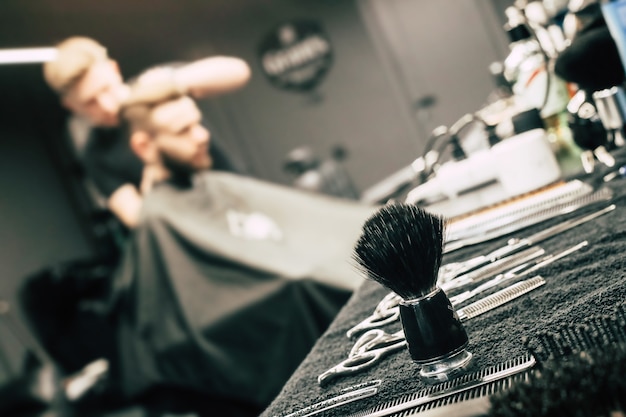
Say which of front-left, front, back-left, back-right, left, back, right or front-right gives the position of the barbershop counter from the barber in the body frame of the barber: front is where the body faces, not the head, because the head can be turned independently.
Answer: front-right

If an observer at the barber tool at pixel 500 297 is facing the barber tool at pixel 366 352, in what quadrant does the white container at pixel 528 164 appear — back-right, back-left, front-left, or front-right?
back-right

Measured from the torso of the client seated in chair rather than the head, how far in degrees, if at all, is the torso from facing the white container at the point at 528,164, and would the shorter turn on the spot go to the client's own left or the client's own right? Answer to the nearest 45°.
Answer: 0° — they already face it

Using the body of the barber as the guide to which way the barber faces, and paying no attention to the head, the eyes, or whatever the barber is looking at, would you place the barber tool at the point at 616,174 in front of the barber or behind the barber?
in front

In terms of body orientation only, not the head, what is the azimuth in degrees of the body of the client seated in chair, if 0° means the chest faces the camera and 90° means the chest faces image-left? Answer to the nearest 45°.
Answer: approximately 315°

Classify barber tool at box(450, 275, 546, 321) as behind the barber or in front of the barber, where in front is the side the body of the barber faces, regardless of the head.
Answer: in front

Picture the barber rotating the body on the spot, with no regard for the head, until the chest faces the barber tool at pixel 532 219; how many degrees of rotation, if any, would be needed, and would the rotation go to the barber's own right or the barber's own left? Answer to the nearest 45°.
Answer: approximately 45° to the barber's own right

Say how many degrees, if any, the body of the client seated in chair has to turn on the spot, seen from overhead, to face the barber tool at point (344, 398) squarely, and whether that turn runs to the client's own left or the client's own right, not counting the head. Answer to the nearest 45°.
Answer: approximately 45° to the client's own right
